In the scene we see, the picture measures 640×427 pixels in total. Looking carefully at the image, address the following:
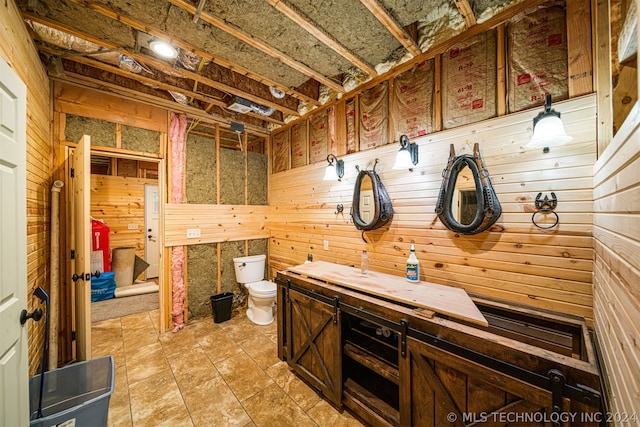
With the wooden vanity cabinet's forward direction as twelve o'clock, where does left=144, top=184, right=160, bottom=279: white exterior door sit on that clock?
The white exterior door is roughly at 2 o'clock from the wooden vanity cabinet.

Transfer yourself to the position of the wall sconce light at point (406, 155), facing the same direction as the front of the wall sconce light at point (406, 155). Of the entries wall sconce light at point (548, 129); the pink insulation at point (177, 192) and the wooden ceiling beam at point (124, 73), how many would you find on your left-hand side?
1

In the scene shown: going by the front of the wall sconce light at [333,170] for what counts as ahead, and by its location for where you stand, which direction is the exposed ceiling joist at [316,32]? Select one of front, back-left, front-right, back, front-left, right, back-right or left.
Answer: front-left

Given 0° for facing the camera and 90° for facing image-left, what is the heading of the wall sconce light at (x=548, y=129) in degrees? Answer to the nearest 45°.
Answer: approximately 0°

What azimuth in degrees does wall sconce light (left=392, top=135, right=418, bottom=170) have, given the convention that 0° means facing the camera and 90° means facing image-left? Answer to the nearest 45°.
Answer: approximately 45°

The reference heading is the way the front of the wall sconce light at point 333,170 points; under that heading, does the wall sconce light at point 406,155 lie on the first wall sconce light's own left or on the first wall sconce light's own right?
on the first wall sconce light's own left

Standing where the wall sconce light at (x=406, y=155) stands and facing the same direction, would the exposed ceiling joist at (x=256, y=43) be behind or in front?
in front

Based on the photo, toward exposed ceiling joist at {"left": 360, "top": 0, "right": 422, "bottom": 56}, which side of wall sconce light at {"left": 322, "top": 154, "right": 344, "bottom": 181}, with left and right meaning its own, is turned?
left

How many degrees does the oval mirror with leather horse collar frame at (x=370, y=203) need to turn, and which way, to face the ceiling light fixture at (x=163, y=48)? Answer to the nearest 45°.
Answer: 0° — it already faces it
